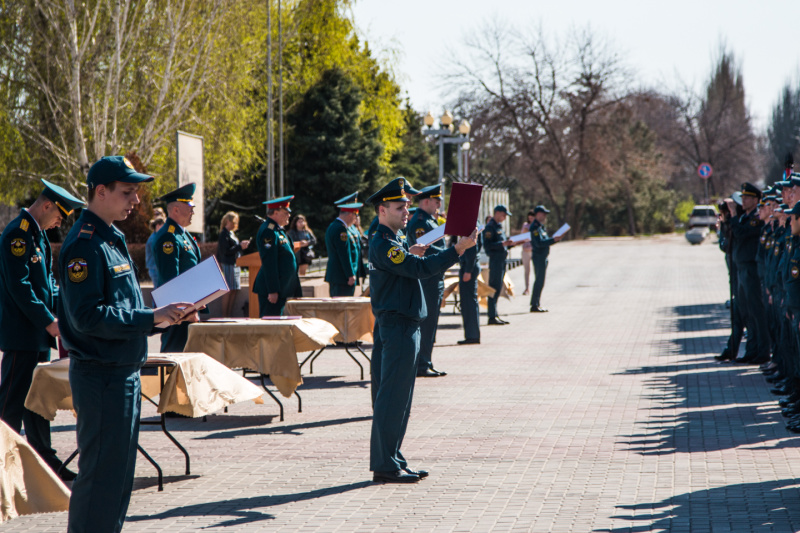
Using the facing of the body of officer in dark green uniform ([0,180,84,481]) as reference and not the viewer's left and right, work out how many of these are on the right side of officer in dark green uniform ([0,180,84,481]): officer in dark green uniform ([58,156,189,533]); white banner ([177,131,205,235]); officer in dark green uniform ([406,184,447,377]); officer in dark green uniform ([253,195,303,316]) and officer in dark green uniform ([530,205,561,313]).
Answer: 1

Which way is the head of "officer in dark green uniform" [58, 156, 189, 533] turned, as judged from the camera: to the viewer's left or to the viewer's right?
to the viewer's right

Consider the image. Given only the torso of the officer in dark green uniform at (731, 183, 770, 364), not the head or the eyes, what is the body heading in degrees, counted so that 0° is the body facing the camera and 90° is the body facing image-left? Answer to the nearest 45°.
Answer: approximately 90°

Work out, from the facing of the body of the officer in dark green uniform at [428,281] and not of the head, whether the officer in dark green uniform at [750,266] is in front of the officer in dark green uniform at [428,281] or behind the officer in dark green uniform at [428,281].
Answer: in front

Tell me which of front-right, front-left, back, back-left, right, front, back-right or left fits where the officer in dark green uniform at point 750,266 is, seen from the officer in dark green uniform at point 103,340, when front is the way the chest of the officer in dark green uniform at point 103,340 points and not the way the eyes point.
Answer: left

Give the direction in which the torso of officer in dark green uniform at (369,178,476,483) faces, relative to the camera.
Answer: to the viewer's right

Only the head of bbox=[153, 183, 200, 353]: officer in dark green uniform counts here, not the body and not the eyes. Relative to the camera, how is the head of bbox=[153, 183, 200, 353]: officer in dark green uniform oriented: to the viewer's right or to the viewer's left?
to the viewer's right

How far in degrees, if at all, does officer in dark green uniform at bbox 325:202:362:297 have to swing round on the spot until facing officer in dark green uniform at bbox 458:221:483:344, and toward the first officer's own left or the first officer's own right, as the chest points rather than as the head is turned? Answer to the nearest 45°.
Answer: approximately 45° to the first officer's own left

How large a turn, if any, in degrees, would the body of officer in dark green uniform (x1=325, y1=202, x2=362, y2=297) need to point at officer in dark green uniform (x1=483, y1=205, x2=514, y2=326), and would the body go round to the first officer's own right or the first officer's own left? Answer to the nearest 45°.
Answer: approximately 45° to the first officer's own left

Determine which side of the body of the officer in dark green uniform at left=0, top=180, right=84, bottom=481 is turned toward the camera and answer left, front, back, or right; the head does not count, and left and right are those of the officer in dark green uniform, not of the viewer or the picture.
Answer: right

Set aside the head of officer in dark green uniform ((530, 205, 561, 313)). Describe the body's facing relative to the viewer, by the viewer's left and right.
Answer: facing to the right of the viewer

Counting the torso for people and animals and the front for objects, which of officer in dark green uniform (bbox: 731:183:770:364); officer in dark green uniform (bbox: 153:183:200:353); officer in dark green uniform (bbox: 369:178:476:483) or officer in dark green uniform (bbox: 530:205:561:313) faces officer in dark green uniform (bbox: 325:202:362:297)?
officer in dark green uniform (bbox: 731:183:770:364)

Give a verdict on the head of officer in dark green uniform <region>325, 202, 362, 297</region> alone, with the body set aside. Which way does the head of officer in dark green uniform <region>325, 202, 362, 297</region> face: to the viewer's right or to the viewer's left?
to the viewer's right

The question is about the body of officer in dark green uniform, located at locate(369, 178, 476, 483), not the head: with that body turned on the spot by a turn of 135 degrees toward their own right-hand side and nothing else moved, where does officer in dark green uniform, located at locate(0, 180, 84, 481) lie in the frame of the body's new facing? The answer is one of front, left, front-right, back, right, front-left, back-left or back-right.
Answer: front-right
